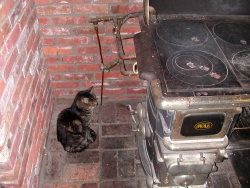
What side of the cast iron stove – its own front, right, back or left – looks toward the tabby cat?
right

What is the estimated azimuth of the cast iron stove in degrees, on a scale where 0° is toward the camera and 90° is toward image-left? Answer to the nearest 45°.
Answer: approximately 0°
